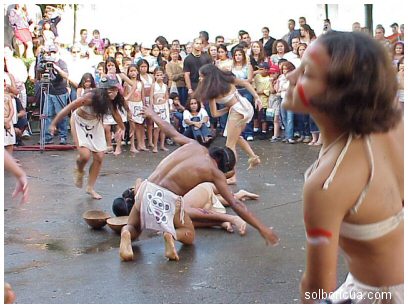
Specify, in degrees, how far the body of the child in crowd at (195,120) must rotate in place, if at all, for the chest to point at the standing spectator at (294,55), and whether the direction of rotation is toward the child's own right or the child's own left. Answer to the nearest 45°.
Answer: approximately 135° to the child's own left

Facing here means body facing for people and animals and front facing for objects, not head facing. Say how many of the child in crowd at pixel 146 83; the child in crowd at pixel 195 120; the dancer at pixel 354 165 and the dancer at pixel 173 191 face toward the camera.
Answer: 2

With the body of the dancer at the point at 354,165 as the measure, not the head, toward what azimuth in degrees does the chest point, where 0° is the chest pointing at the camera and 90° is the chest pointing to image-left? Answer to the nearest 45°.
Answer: approximately 135°

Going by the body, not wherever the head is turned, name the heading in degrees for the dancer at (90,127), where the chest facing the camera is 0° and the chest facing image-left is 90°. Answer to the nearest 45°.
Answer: approximately 315°

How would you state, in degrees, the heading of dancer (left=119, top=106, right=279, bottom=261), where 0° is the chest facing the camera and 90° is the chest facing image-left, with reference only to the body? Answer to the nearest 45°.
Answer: approximately 225°

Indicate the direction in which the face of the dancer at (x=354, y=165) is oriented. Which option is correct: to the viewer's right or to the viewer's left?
to the viewer's left
